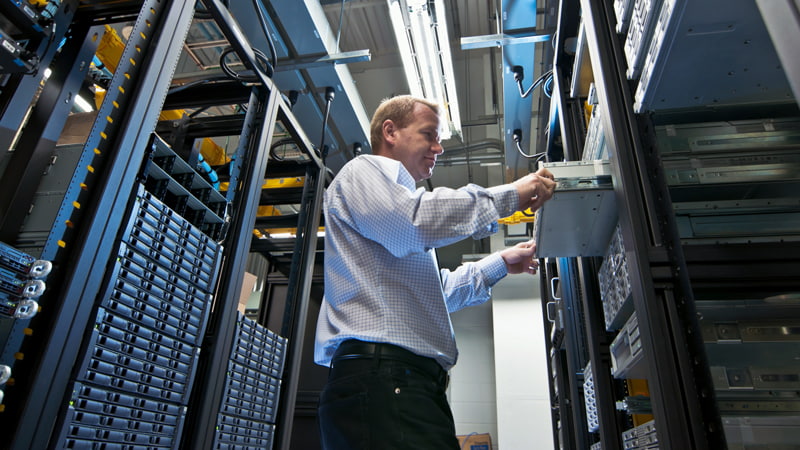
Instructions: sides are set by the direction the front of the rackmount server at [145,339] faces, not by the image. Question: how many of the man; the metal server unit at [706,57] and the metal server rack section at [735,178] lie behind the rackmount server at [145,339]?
0

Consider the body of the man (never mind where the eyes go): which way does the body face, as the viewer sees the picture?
to the viewer's right

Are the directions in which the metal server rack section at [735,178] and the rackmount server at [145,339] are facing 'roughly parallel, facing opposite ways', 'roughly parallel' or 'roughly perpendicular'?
roughly parallel, facing opposite ways

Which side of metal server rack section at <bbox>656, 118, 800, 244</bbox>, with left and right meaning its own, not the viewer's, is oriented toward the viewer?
left

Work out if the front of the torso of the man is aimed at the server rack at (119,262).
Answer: no

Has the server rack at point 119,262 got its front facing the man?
yes

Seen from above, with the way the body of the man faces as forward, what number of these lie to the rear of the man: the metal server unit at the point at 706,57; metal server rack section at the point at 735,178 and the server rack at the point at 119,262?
1

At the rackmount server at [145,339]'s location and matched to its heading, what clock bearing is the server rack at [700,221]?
The server rack is roughly at 12 o'clock from the rackmount server.

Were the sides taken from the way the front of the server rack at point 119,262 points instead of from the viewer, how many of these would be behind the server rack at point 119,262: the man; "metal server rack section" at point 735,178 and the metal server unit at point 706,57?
0

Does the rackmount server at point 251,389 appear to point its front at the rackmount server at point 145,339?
no

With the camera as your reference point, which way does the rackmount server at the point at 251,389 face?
facing the viewer and to the right of the viewer

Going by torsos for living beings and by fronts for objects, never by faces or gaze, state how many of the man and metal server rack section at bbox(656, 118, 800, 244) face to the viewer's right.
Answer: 1

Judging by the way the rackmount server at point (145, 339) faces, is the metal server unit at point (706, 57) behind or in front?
in front

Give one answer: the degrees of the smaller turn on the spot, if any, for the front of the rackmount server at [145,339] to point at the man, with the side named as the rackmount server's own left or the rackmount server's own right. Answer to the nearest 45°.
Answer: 0° — it already faces them

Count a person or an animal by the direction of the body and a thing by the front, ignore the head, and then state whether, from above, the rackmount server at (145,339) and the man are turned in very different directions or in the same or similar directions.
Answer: same or similar directions

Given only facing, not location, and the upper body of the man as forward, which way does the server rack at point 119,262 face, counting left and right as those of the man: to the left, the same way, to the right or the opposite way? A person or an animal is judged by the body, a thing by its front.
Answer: the same way

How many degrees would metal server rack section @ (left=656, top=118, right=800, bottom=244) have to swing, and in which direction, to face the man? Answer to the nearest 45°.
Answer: approximately 45° to its right
